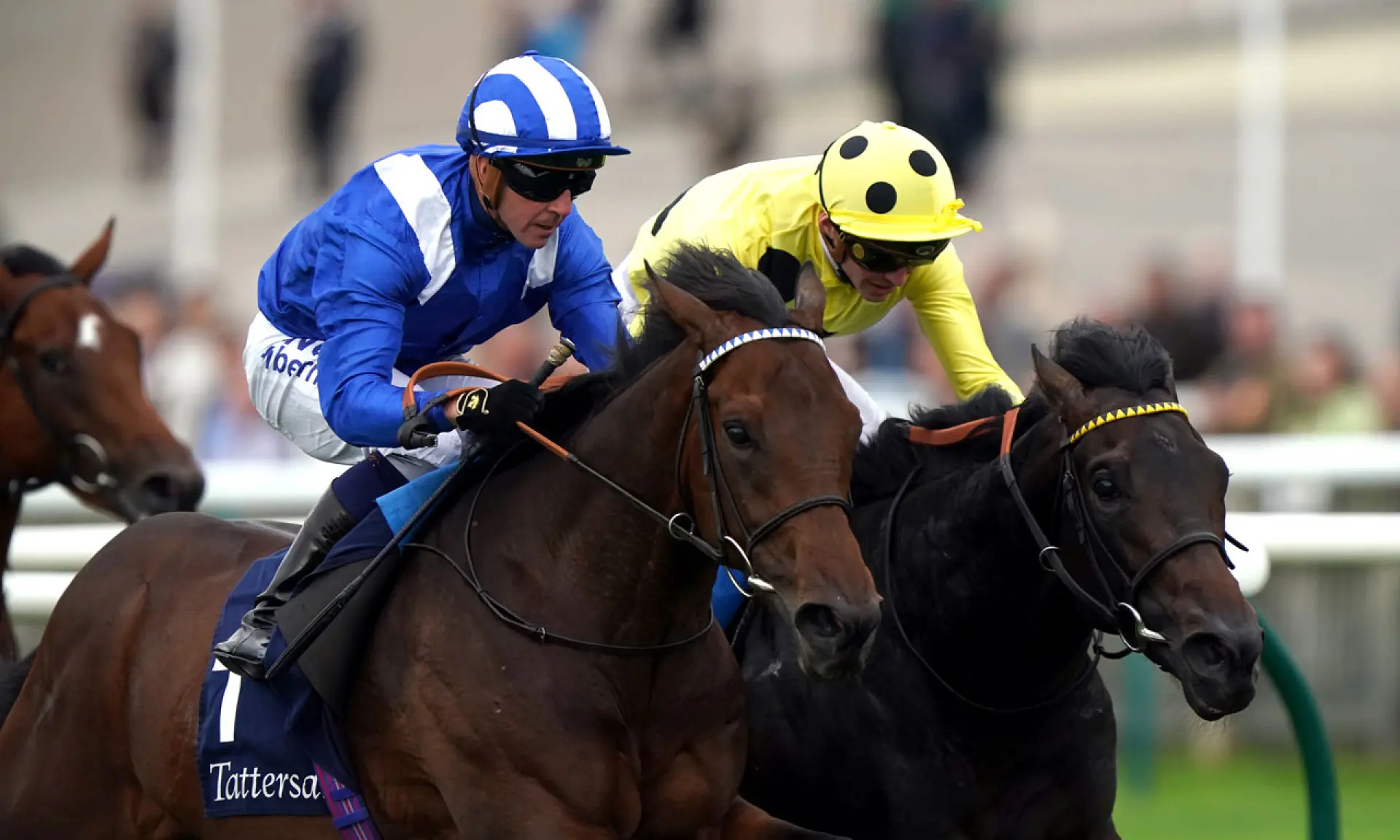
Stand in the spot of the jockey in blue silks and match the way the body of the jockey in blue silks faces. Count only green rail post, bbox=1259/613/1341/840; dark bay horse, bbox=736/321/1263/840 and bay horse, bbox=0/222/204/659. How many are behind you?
1

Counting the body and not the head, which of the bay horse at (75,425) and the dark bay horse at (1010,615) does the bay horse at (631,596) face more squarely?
the dark bay horse

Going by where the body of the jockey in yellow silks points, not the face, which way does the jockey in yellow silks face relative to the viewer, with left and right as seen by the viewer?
facing the viewer and to the right of the viewer

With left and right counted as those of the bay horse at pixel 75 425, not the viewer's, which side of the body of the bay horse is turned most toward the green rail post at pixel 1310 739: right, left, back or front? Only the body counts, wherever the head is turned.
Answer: front

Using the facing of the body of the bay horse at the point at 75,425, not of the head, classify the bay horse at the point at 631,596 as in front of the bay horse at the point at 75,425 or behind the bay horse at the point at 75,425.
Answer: in front

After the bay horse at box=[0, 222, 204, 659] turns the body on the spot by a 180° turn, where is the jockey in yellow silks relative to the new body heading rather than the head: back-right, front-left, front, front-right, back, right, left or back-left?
back

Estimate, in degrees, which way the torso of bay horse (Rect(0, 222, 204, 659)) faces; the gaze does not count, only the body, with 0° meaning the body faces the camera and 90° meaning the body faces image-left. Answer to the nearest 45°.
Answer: approximately 315°

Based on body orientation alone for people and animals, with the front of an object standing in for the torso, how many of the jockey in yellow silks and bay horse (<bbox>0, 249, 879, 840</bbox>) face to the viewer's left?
0

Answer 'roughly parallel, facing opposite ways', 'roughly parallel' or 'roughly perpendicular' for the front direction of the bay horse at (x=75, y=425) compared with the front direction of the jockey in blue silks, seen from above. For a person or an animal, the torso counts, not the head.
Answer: roughly parallel

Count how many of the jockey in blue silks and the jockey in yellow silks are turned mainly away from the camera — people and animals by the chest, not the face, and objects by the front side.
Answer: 0
